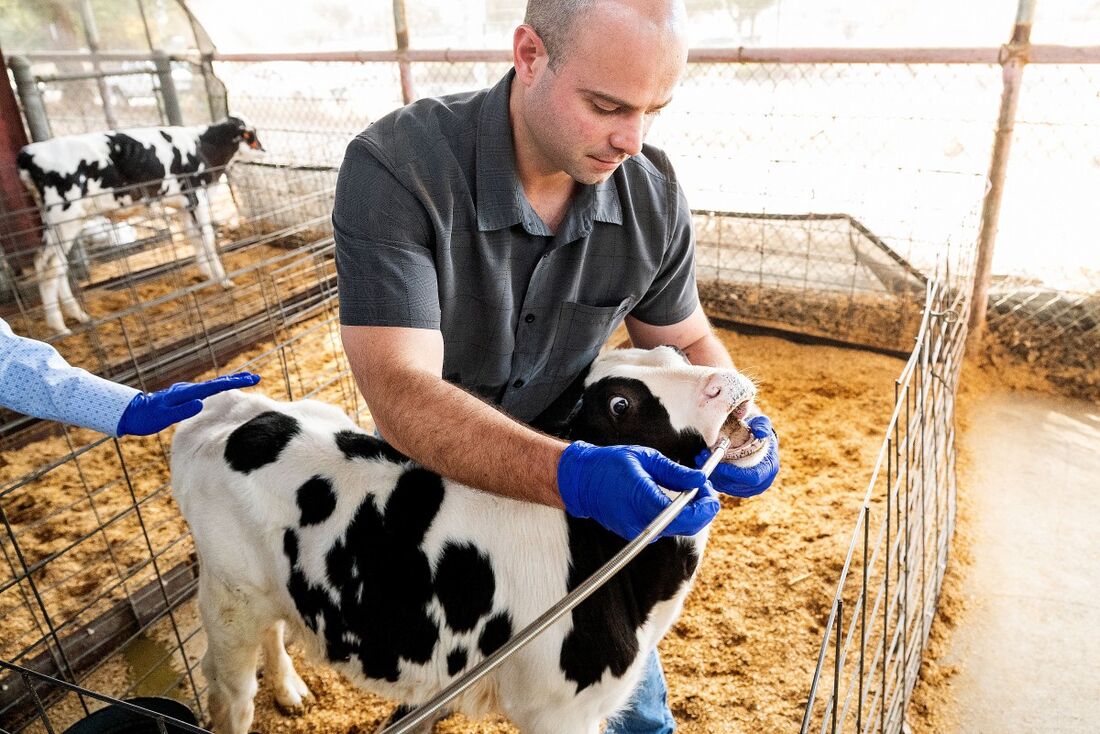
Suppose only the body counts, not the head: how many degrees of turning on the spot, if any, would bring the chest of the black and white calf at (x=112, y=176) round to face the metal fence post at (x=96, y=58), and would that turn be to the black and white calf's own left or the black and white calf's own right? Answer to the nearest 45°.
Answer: approximately 90° to the black and white calf's own left

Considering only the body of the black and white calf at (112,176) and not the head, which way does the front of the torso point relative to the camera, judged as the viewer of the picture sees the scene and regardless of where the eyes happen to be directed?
to the viewer's right

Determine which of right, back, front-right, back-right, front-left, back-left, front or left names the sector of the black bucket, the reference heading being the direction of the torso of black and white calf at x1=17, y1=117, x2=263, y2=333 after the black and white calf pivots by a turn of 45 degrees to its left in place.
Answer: back-right

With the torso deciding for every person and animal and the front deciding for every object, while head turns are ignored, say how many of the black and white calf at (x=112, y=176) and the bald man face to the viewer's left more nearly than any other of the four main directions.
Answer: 0

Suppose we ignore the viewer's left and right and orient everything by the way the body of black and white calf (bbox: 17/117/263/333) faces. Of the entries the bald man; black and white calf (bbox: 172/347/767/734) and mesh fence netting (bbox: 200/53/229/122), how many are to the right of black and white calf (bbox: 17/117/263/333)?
2

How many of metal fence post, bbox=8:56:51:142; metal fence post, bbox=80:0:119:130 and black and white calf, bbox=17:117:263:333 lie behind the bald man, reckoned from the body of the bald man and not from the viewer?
3

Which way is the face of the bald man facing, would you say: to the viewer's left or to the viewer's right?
to the viewer's right

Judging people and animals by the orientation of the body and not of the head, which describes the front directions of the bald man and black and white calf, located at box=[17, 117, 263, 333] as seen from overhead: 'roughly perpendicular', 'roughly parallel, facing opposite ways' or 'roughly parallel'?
roughly perpendicular

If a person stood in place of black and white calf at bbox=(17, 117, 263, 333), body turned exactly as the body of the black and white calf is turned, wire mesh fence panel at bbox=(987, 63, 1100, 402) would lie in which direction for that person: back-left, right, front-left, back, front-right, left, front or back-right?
front-right

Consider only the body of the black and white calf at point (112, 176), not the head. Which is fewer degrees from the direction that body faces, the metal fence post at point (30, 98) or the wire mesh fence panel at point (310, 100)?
the wire mesh fence panel

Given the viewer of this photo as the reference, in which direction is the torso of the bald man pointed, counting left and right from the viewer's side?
facing the viewer and to the right of the viewer

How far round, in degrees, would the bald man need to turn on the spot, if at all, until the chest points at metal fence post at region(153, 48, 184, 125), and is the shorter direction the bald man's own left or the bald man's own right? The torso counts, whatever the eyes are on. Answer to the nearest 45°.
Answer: approximately 180°

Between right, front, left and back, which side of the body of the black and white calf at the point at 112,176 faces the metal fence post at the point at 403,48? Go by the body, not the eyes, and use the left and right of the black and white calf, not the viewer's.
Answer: front

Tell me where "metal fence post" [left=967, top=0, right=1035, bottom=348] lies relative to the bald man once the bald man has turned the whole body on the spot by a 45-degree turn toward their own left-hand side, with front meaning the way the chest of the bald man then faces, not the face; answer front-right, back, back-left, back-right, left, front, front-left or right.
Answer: front-left
